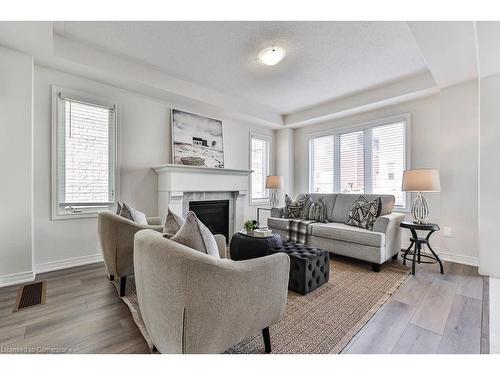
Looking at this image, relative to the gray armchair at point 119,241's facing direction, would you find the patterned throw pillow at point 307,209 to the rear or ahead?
ahead

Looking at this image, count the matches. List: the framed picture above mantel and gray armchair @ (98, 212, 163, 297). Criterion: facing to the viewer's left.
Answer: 0

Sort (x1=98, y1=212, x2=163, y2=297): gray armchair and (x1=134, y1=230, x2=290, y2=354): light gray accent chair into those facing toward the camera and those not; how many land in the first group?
0

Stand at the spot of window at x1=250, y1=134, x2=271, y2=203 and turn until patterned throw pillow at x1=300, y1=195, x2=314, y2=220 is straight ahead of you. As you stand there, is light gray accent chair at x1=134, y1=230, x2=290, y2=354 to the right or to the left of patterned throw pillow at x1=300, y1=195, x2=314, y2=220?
right

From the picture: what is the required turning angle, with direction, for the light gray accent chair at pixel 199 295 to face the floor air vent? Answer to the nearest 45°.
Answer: approximately 90° to its left

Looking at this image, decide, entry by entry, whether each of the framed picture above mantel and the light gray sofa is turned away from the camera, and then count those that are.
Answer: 0

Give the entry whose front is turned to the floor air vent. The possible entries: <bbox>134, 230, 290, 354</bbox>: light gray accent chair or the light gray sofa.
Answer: the light gray sofa

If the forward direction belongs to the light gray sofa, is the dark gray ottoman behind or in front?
in front

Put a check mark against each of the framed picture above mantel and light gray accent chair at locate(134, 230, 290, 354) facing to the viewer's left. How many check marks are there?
0

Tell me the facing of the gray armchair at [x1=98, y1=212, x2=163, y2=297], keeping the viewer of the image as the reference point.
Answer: facing away from the viewer and to the right of the viewer

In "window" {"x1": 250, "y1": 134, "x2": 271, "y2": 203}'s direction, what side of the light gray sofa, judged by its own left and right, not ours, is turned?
right

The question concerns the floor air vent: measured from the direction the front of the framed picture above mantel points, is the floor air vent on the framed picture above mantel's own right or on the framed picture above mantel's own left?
on the framed picture above mantel's own right

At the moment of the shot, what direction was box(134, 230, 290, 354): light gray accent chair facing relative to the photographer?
facing away from the viewer and to the right of the viewer
